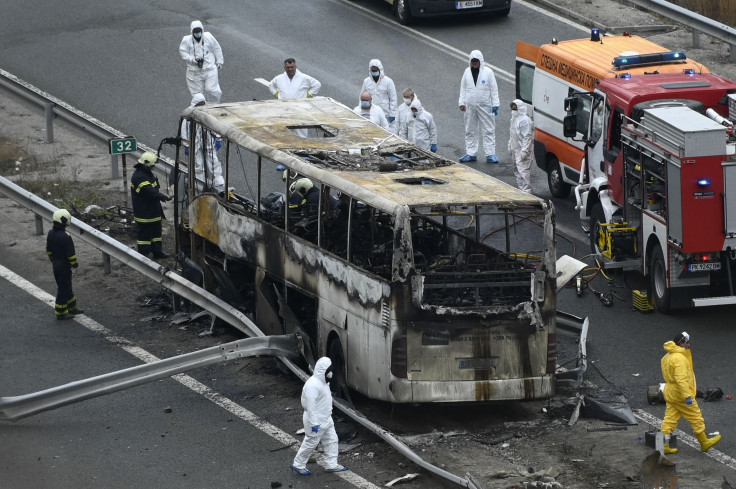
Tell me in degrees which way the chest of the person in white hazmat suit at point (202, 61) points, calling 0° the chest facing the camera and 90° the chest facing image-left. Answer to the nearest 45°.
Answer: approximately 0°

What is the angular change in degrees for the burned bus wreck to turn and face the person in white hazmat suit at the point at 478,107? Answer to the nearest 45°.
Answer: approximately 45° to its right

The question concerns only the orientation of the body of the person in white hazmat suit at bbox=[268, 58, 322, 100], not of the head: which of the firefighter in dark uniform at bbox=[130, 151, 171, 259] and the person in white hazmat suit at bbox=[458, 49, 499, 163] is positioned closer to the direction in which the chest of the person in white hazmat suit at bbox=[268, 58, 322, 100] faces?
the firefighter in dark uniform

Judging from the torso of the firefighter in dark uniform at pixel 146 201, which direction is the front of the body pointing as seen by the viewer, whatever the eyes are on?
to the viewer's right

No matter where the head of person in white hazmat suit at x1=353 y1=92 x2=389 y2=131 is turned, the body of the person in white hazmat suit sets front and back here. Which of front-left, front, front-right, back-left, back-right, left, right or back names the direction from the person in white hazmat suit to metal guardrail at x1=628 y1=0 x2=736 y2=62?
back
